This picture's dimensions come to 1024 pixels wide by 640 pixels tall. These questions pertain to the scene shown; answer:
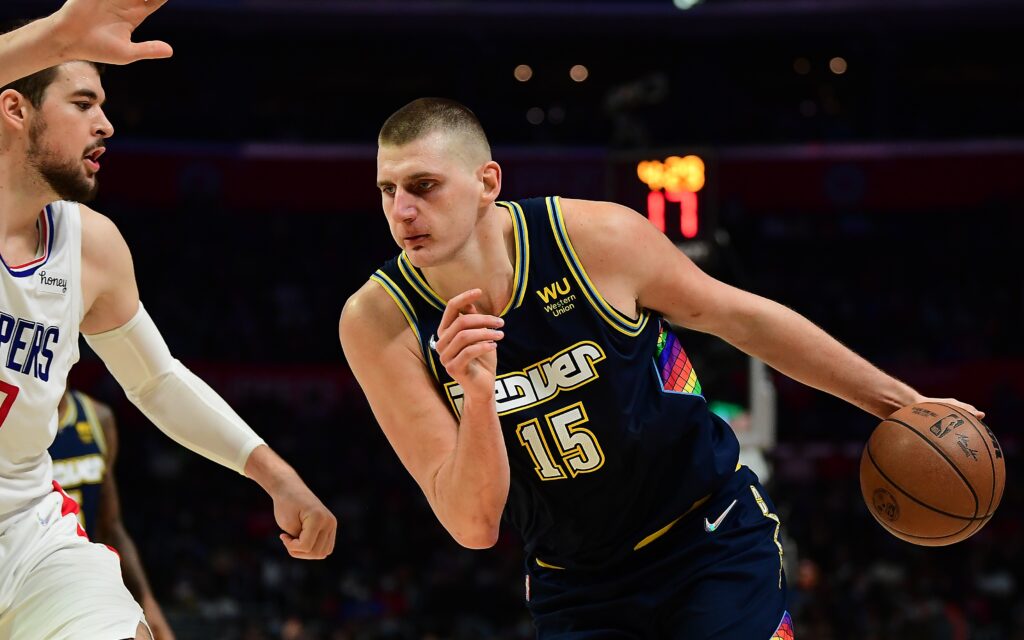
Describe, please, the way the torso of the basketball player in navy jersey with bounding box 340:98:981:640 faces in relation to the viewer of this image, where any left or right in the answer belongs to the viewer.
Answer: facing the viewer and to the left of the viewer

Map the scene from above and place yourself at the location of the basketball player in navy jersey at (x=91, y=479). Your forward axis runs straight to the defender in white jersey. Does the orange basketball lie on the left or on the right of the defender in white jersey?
left

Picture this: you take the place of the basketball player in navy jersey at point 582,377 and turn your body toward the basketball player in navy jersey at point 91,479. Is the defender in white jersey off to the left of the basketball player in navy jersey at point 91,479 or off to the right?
left

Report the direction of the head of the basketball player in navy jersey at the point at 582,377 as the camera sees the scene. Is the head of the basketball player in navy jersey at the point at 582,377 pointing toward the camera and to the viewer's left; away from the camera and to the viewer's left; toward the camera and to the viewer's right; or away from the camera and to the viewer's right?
toward the camera and to the viewer's left

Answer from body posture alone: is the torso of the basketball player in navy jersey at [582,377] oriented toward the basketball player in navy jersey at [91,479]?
no

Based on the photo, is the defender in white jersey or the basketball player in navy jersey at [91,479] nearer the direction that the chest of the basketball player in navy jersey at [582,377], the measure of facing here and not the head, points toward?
the defender in white jersey

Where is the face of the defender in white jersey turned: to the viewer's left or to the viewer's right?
to the viewer's right

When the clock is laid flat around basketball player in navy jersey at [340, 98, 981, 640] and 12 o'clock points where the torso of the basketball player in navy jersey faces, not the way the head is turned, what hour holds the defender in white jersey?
The defender in white jersey is roughly at 1 o'clock from the basketball player in navy jersey.
